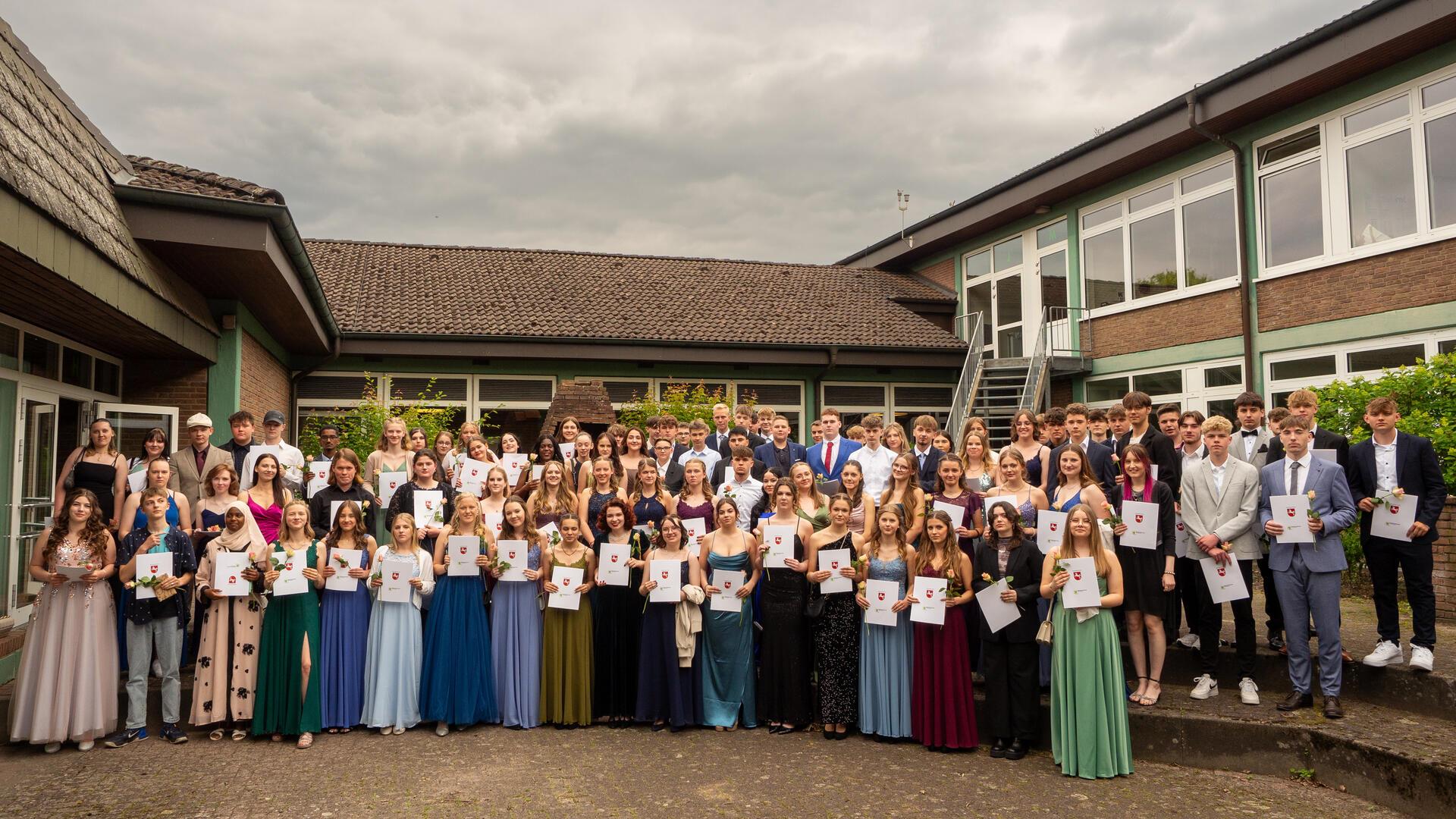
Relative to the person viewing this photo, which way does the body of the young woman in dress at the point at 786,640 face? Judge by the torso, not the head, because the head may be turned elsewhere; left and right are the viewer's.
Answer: facing the viewer

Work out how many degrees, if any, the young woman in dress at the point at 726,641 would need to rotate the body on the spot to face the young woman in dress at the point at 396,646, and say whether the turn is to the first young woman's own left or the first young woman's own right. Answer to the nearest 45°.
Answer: approximately 90° to the first young woman's own right

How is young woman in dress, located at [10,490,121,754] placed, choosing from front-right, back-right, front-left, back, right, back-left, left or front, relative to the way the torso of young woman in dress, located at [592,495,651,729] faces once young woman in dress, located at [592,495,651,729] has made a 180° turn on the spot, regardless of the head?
left

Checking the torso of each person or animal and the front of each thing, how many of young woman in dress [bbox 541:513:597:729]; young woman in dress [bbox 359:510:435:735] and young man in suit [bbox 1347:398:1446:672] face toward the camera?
3

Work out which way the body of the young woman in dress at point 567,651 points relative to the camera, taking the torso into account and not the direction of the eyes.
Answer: toward the camera

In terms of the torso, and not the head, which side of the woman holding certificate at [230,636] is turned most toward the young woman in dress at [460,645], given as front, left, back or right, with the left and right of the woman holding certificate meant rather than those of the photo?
left

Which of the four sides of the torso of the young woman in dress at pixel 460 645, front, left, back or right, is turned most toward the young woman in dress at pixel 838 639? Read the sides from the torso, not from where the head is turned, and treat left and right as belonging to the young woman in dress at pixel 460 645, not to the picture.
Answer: left

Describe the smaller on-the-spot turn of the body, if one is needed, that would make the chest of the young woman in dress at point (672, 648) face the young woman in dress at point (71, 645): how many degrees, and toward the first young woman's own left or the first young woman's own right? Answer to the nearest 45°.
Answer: approximately 90° to the first young woman's own right

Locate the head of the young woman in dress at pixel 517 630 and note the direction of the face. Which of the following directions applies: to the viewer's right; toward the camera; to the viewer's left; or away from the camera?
toward the camera

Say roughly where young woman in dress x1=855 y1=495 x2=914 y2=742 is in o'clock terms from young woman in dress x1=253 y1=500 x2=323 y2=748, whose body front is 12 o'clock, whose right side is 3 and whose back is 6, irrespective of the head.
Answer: young woman in dress x1=855 y1=495 x2=914 y2=742 is roughly at 10 o'clock from young woman in dress x1=253 y1=500 x2=323 y2=748.

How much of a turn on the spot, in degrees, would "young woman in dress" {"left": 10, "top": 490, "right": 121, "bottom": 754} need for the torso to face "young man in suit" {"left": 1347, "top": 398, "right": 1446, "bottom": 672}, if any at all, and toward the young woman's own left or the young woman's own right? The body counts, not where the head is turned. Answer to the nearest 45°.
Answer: approximately 45° to the young woman's own left

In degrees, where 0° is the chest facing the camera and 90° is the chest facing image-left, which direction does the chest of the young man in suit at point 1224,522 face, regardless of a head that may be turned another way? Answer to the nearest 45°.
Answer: approximately 0°

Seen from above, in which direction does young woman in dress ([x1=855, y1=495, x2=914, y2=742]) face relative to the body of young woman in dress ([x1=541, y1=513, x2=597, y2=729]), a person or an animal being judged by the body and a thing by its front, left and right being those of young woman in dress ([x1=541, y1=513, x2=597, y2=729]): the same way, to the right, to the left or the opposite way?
the same way

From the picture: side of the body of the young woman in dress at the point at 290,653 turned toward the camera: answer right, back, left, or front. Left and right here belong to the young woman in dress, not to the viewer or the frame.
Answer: front
